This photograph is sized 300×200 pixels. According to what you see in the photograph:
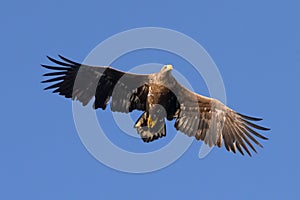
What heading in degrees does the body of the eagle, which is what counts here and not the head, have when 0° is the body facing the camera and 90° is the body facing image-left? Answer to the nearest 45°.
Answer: approximately 0°
